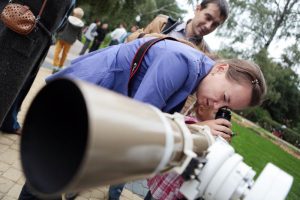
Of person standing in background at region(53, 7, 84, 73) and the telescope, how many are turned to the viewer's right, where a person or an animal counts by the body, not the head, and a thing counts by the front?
0

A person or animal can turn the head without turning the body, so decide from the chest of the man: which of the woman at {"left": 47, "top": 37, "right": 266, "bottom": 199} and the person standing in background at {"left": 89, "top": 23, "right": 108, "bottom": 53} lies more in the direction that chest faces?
the woman

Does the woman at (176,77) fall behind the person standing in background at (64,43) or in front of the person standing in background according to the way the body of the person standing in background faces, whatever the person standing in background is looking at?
behind

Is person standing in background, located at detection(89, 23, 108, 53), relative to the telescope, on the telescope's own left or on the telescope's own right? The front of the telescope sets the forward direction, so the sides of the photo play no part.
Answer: on the telescope's own right

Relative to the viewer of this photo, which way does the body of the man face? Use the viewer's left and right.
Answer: facing the viewer and to the right of the viewer

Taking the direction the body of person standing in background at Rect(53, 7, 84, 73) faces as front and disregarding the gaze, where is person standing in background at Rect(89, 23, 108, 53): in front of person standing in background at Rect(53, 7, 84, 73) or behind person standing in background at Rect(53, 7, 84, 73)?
in front

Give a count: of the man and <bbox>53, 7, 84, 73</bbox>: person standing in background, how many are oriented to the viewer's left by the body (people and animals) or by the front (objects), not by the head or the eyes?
0

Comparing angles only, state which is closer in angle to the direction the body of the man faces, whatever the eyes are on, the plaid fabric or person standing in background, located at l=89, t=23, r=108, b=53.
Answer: the plaid fabric

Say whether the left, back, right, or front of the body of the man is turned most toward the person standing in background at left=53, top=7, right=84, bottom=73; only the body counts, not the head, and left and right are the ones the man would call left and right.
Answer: back

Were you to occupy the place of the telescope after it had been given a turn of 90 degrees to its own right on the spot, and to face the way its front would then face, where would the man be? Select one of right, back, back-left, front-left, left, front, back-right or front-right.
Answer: front-right

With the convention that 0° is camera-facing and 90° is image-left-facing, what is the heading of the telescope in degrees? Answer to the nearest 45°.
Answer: approximately 45°

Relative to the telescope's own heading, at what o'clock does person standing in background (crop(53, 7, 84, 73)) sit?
The person standing in background is roughly at 4 o'clock from the telescope.

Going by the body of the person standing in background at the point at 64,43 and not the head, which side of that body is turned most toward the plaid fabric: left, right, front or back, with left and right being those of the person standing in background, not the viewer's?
back

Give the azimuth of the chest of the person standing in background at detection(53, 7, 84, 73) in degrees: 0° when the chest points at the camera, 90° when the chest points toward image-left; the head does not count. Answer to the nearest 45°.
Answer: approximately 180°

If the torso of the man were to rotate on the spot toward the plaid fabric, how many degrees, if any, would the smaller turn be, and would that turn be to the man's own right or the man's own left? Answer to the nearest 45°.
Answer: approximately 45° to the man's own right
